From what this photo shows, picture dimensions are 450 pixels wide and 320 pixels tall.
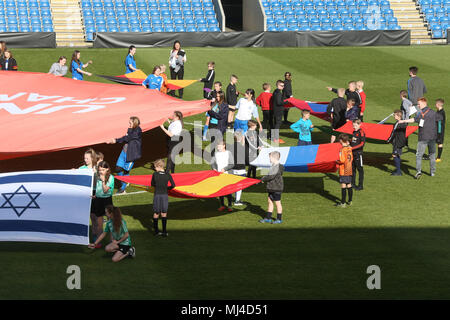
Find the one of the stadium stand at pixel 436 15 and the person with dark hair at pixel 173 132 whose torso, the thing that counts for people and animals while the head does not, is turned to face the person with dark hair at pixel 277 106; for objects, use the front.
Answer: the stadium stand

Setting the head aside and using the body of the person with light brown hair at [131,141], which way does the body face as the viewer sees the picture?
to the viewer's left

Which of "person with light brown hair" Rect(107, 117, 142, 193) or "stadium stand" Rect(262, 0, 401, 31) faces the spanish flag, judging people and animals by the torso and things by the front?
the stadium stand

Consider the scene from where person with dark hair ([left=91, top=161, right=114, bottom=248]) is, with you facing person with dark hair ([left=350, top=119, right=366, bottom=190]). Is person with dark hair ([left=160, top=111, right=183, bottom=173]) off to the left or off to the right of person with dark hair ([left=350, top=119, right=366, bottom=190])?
left

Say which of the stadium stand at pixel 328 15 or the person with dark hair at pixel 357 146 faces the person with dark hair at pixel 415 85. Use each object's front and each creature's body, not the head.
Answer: the stadium stand

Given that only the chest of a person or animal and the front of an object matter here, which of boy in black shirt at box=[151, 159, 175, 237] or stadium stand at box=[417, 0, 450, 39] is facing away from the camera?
the boy in black shirt

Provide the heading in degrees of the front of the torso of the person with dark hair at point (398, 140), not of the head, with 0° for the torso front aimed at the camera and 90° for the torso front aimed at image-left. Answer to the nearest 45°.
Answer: approximately 90°

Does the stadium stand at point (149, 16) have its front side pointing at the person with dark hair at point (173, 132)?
yes

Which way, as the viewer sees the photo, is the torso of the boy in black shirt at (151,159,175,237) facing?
away from the camera

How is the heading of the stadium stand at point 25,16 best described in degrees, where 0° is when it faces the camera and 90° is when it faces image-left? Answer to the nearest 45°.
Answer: approximately 0°

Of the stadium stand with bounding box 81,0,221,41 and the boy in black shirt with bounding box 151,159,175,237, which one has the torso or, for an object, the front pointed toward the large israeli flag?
the stadium stand

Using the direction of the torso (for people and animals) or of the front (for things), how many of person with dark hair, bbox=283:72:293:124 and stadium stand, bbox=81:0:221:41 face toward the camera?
2
